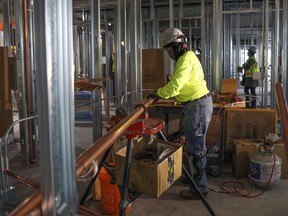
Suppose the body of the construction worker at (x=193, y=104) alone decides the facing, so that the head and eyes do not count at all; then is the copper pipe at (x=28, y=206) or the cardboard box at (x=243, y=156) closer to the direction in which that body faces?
the copper pipe

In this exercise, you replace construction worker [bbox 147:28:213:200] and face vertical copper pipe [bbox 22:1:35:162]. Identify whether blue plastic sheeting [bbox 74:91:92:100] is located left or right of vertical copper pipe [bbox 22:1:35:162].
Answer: right

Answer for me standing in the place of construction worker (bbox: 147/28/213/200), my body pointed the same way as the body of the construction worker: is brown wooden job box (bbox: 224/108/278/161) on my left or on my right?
on my right

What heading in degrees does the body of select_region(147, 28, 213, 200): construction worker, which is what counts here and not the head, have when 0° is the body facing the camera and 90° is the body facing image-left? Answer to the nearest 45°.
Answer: approximately 90°

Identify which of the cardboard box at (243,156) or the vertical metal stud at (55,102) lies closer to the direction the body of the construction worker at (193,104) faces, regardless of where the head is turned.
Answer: the vertical metal stud

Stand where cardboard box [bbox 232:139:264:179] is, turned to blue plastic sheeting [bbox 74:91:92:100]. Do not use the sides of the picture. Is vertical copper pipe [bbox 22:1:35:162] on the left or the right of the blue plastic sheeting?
left

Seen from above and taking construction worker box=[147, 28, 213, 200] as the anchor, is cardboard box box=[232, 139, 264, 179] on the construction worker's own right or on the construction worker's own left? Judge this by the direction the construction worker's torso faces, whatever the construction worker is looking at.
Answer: on the construction worker's own right

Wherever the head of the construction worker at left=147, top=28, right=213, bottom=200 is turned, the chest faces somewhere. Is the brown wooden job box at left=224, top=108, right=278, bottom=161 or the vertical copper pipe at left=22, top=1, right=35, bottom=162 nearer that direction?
the vertical copper pipe
